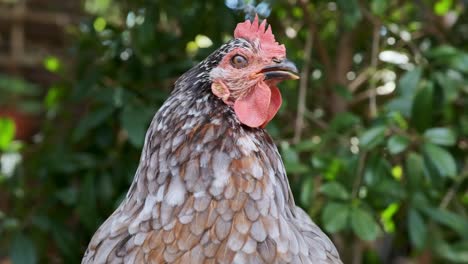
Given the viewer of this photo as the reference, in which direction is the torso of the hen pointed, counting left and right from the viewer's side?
facing the viewer and to the right of the viewer
